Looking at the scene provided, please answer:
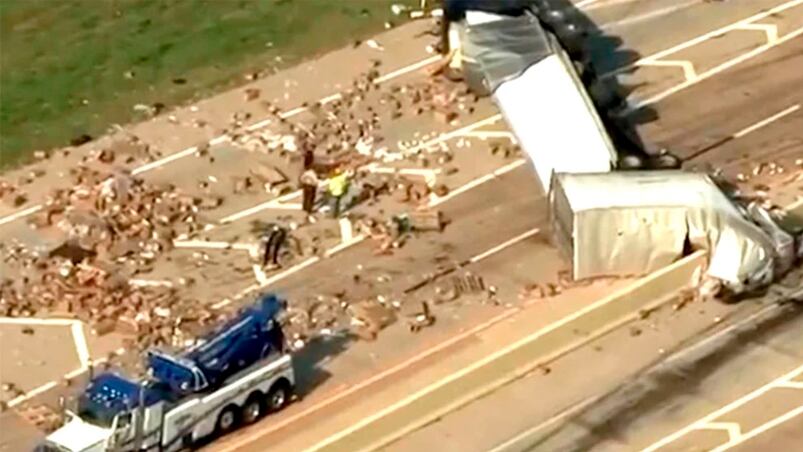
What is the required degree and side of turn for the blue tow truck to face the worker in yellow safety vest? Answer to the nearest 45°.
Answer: approximately 180°

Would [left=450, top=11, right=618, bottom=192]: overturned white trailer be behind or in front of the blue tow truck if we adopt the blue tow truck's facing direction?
behind

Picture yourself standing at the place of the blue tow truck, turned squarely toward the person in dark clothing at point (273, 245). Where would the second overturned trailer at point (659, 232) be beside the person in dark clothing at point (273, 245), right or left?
right

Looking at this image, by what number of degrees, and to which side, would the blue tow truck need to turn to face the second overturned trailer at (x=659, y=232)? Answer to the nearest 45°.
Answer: approximately 135° to its left

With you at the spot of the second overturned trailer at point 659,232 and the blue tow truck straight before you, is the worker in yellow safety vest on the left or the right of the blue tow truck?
right

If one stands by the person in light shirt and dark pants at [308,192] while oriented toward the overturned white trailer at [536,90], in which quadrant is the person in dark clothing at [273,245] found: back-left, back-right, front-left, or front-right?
back-right

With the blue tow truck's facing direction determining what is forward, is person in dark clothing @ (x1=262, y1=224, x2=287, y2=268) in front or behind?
behind

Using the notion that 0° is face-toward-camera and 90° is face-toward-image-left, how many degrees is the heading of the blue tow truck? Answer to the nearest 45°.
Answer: approximately 45°
